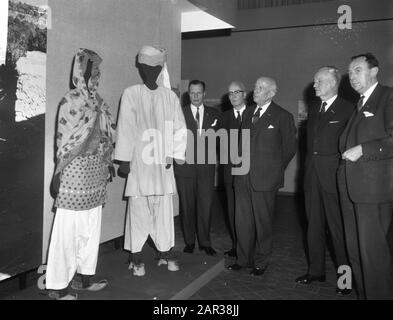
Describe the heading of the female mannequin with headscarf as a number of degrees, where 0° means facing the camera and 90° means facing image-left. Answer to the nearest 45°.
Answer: approximately 315°

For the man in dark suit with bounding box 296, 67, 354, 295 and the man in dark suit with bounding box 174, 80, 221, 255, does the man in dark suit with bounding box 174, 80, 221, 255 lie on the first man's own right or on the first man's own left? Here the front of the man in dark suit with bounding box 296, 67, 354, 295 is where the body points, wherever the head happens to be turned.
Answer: on the first man's own right

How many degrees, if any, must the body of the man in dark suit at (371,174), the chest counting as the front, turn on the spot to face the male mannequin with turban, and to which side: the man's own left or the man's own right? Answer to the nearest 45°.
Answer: approximately 45° to the man's own right

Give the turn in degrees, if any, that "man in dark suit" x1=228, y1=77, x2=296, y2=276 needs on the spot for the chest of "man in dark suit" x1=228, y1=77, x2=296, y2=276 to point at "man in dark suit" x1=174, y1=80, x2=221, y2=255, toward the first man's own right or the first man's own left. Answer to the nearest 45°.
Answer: approximately 90° to the first man's own right

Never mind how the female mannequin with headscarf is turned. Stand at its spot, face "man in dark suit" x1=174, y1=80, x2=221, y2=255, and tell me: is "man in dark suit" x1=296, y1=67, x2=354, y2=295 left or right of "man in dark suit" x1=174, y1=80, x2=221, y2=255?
right

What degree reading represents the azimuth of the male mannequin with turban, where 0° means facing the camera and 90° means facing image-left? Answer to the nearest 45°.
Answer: approximately 0°

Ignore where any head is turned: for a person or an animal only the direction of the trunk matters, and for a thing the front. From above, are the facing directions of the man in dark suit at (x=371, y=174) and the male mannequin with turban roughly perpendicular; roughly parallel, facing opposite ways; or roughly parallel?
roughly perpendicular

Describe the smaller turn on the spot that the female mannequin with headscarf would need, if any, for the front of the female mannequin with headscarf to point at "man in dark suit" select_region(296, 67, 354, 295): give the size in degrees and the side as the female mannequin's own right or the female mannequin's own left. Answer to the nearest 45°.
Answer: approximately 45° to the female mannequin's own left

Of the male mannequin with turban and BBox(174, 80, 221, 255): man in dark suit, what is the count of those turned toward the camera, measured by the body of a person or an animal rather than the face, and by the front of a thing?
2
